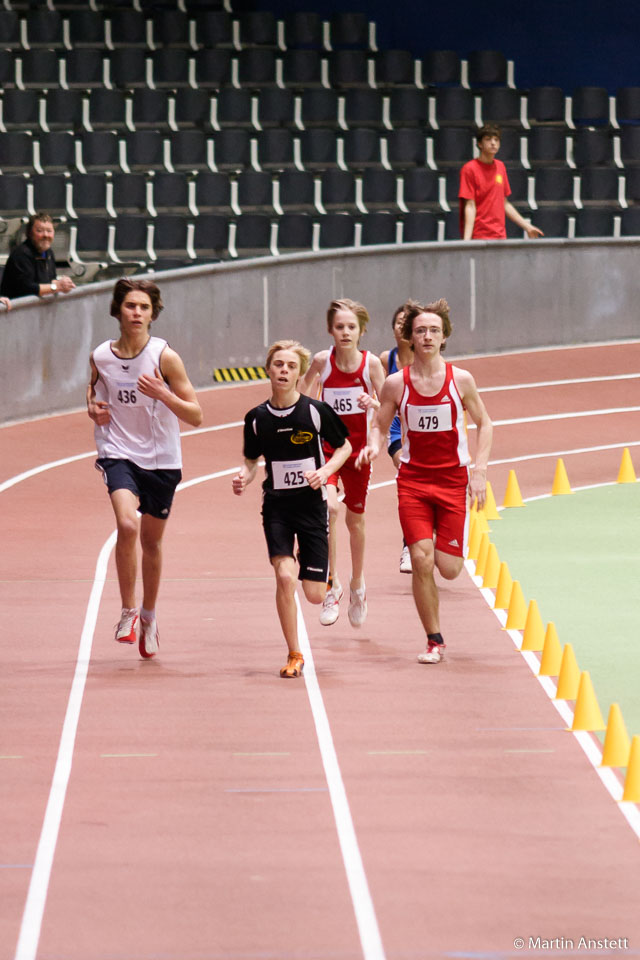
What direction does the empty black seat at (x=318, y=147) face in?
toward the camera

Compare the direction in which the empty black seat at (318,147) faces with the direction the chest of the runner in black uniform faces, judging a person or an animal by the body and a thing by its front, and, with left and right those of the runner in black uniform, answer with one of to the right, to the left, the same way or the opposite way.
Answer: the same way

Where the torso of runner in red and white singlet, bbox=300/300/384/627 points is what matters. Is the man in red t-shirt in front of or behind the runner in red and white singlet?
behind

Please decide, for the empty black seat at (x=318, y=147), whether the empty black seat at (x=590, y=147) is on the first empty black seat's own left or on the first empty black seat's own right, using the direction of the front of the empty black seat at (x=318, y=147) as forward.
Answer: on the first empty black seat's own left

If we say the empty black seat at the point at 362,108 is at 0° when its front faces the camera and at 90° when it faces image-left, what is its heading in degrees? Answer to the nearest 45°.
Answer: approximately 0°

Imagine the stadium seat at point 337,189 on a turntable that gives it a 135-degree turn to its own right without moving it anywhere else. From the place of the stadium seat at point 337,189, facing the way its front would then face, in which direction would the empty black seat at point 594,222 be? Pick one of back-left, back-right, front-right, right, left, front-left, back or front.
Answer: back-right

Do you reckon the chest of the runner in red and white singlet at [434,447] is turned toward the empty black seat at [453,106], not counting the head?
no

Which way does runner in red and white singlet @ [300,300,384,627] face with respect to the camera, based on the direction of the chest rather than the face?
toward the camera

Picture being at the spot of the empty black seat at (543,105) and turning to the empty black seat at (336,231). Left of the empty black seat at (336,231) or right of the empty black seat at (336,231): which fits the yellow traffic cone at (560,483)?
left

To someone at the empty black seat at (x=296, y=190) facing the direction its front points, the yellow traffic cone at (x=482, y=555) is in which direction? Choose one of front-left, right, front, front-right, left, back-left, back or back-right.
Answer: front

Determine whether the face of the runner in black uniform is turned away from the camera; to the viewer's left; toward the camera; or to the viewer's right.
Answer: toward the camera

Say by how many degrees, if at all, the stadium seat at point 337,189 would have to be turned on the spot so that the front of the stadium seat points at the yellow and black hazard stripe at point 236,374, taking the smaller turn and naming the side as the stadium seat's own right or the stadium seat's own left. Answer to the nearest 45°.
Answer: approximately 45° to the stadium seat's own right

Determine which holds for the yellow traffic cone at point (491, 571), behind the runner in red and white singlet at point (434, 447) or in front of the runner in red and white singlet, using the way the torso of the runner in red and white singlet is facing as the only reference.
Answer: behind

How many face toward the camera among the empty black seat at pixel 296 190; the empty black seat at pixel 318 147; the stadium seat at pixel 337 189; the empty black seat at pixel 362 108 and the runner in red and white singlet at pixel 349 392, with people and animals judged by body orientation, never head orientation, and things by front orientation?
5

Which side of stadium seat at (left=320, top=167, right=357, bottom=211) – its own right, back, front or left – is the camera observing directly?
front

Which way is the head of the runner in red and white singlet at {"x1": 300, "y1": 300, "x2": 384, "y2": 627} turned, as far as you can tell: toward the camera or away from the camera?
toward the camera

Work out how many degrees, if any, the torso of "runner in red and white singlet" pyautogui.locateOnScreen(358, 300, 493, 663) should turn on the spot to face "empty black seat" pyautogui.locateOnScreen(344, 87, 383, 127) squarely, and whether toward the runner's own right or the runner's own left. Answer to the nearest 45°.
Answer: approximately 180°

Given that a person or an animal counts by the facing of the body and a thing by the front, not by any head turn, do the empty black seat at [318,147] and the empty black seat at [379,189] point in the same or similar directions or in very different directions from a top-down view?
same or similar directions

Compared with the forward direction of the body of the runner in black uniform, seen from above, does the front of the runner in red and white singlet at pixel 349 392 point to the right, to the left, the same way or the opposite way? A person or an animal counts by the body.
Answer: the same way

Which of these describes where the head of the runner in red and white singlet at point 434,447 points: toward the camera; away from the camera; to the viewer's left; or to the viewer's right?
toward the camera

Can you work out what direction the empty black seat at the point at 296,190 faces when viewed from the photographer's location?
facing the viewer

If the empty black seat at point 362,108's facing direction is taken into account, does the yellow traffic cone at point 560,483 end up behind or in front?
in front
